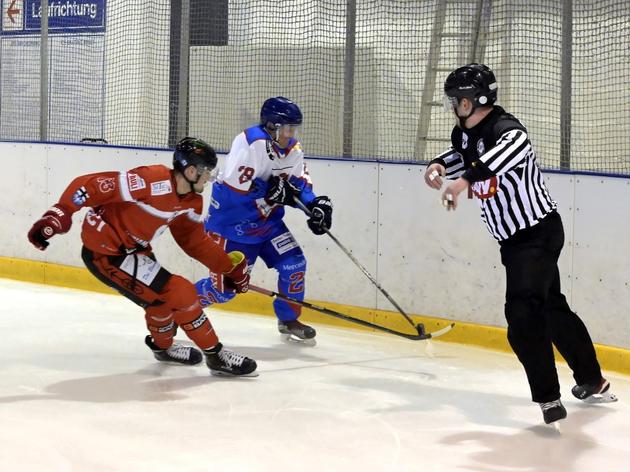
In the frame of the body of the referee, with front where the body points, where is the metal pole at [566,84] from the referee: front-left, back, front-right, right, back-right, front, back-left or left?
back-right

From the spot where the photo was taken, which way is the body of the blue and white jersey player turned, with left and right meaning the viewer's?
facing the viewer and to the right of the viewer

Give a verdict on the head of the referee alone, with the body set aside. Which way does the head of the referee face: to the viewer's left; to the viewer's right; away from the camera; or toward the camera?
to the viewer's left

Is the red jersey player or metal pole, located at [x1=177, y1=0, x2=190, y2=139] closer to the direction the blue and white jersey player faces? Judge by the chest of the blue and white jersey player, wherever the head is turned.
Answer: the red jersey player

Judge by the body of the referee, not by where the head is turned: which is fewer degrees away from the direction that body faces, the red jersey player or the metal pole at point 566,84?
the red jersey player

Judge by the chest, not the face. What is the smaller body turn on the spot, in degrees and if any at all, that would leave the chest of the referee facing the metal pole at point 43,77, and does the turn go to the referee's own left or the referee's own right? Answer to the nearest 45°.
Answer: approximately 90° to the referee's own right

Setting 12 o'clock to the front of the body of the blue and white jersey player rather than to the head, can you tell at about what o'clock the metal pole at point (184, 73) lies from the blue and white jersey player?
The metal pole is roughly at 7 o'clock from the blue and white jersey player.

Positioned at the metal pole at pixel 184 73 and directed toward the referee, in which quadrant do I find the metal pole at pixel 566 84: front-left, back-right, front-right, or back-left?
front-left

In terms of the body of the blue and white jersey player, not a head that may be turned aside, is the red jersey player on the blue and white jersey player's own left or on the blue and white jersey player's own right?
on the blue and white jersey player's own right

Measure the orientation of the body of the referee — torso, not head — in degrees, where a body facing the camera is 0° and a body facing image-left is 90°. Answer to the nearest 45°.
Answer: approximately 45°

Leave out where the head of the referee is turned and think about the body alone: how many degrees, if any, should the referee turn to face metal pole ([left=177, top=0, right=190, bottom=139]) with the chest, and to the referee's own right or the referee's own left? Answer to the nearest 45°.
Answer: approximately 90° to the referee's own right
